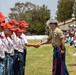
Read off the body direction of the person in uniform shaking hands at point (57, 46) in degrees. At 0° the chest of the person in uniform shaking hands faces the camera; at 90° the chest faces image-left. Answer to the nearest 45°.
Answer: approximately 45°
